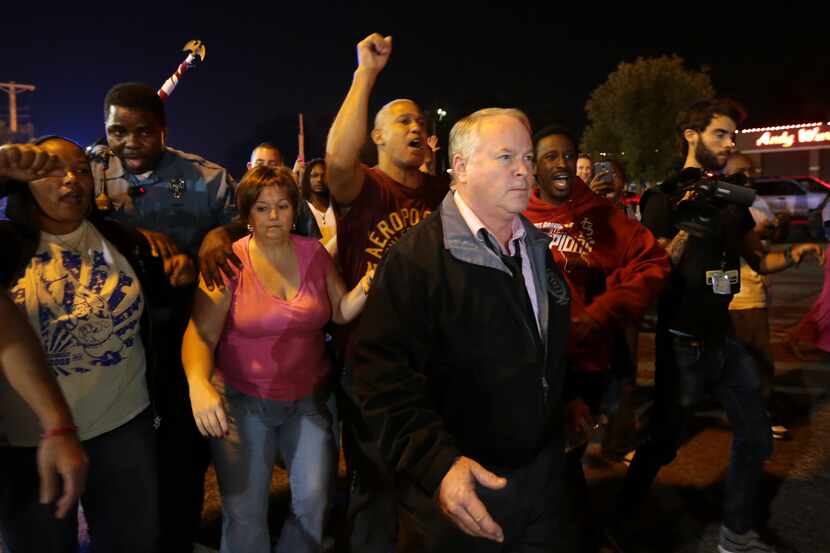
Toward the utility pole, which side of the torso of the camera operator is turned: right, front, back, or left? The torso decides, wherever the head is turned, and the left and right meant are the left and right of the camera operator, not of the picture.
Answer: back

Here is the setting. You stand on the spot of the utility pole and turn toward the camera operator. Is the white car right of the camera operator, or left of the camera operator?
left

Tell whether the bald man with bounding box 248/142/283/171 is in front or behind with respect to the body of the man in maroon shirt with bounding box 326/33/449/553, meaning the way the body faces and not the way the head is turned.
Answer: behind

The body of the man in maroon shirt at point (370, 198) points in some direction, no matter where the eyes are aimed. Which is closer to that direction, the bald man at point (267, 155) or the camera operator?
the camera operator

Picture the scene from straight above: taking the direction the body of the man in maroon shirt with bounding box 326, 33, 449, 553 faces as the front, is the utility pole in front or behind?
behind

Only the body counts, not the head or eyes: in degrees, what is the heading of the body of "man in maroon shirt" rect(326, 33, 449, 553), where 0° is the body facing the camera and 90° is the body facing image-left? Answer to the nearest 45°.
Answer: approximately 315°

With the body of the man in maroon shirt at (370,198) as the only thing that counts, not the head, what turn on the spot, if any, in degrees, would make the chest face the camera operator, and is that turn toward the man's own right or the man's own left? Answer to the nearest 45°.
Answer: approximately 45° to the man's own left

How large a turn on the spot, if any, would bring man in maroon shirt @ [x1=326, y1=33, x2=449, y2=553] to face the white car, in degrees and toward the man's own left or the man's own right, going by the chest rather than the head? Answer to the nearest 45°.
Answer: approximately 90° to the man's own left
